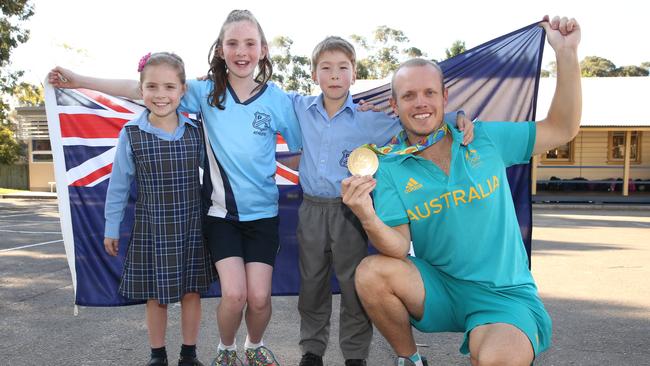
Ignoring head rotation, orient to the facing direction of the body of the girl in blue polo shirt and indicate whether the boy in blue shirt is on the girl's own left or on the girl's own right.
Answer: on the girl's own left

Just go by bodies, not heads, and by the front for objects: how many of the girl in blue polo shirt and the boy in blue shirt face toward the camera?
2

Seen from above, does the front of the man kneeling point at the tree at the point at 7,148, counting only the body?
no

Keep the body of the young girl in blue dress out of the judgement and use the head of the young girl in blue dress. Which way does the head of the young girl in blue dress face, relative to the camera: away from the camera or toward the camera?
toward the camera

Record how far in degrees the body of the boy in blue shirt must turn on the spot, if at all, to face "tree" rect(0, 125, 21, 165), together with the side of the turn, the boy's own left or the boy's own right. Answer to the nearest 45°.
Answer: approximately 135° to the boy's own right

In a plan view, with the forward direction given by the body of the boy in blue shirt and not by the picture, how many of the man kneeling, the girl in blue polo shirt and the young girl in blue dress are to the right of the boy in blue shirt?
2

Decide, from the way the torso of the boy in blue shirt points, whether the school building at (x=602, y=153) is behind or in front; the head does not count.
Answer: behind

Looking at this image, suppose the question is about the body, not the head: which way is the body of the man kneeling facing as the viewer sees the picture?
toward the camera

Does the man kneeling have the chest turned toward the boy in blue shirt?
no

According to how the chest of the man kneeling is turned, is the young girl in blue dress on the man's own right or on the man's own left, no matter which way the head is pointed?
on the man's own right

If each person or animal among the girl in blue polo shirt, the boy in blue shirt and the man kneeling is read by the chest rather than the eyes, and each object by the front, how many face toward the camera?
3

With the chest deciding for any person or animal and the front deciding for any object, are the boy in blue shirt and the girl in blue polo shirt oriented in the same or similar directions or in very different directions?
same or similar directions

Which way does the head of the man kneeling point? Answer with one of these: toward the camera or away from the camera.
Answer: toward the camera

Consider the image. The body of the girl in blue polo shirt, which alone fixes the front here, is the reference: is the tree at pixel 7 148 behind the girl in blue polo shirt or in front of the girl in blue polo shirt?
behind

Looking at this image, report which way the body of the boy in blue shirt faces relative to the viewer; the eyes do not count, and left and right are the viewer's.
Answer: facing the viewer
